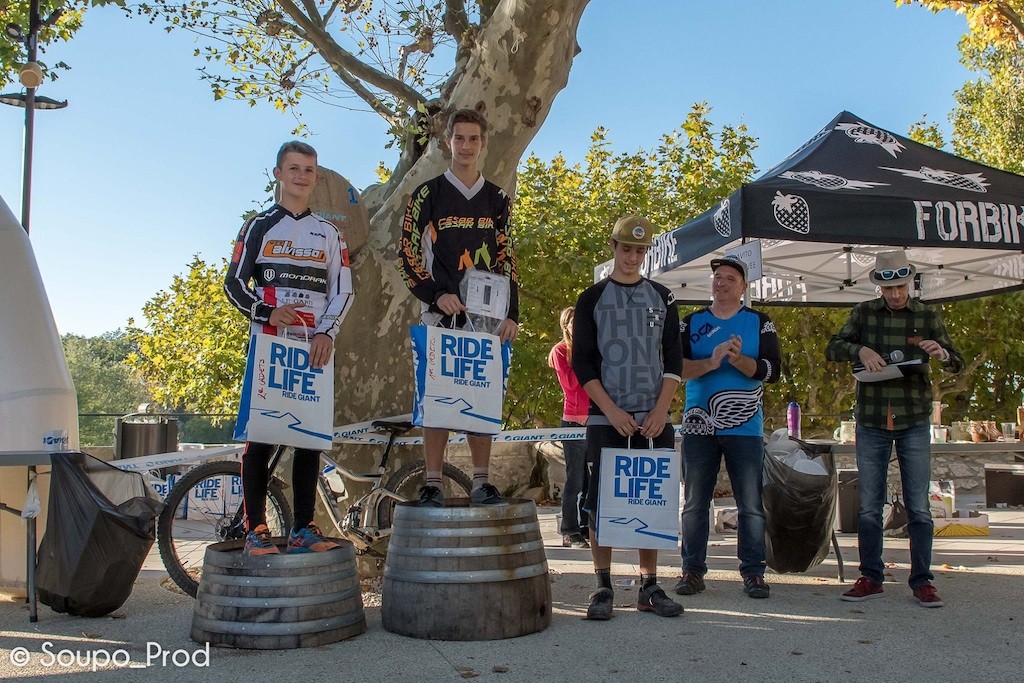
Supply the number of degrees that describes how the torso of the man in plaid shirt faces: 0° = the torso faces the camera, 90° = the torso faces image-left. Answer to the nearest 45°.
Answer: approximately 0°

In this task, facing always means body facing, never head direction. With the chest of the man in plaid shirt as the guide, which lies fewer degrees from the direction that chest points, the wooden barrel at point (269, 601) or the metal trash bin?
the wooden barrel

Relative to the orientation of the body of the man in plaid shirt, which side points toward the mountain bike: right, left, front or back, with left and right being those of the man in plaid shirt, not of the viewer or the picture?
right

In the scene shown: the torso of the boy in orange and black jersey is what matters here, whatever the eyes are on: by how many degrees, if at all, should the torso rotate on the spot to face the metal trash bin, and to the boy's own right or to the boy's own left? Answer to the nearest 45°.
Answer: approximately 135° to the boy's own right

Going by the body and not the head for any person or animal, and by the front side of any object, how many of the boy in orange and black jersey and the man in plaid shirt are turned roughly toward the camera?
2

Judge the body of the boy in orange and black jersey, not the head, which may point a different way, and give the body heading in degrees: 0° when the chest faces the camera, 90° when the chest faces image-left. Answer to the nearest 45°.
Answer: approximately 0°

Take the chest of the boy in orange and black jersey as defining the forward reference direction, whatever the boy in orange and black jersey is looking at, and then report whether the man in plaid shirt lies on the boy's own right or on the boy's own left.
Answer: on the boy's own left

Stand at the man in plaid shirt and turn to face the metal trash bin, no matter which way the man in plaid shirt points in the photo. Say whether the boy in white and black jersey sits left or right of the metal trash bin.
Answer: left

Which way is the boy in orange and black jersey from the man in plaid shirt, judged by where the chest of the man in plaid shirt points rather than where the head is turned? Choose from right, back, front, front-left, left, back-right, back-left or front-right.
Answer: front-right

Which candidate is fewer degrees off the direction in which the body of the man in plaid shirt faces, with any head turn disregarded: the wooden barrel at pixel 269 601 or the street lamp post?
the wooden barrel
